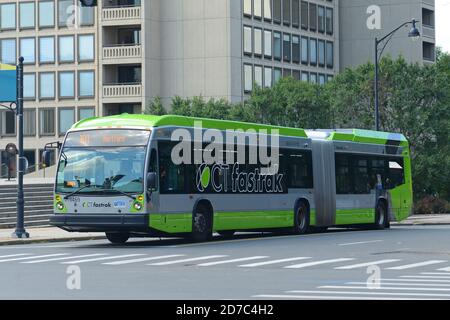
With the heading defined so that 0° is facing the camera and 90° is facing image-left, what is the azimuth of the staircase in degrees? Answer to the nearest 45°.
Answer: approximately 0°

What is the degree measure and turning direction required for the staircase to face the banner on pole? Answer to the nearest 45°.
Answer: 0° — it already faces it
